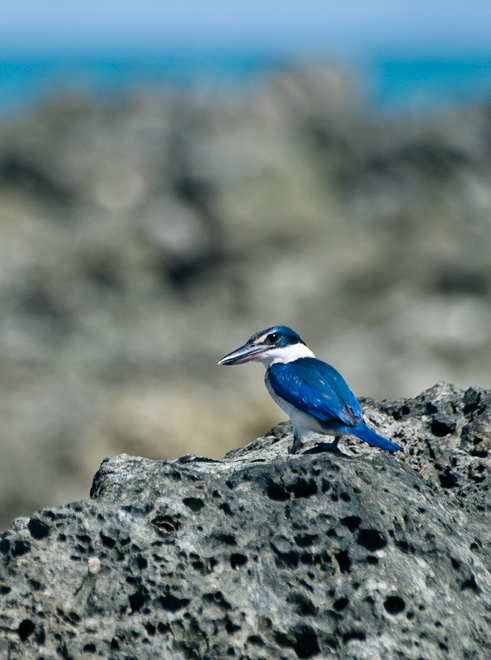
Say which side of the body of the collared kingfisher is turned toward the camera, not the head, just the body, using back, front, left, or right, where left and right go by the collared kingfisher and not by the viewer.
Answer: left
